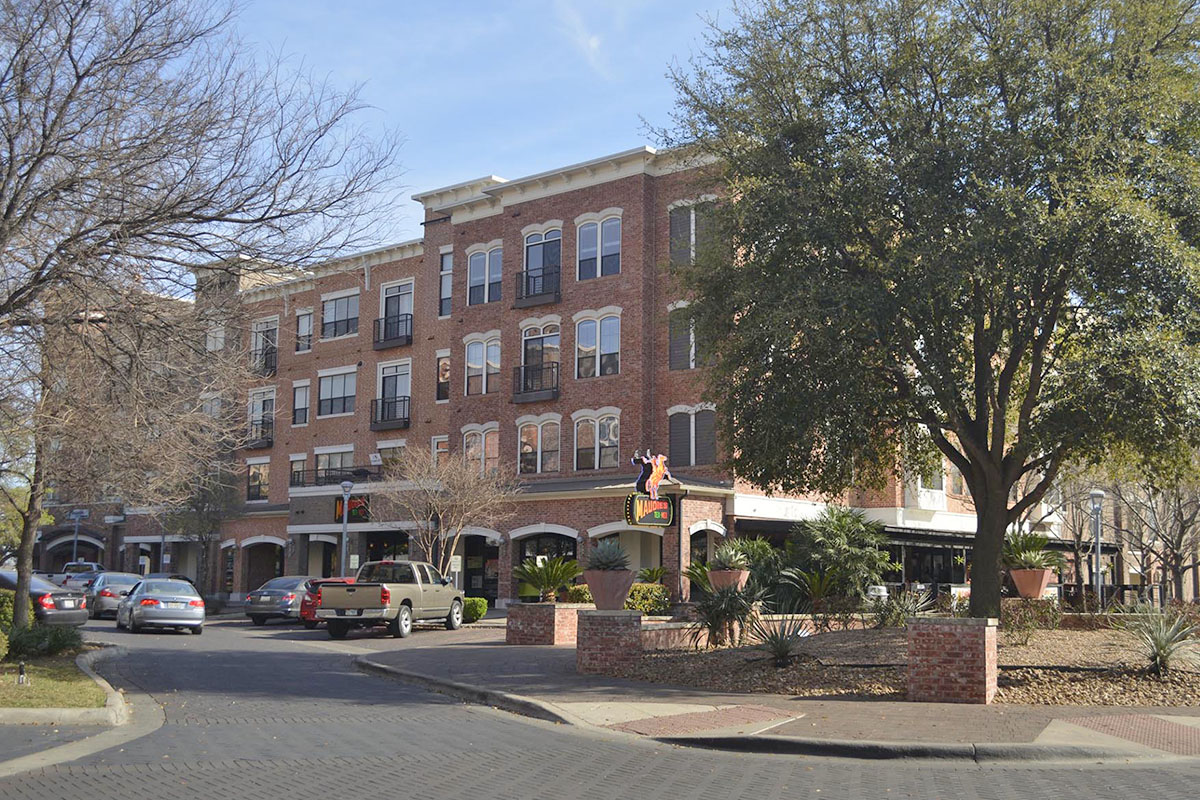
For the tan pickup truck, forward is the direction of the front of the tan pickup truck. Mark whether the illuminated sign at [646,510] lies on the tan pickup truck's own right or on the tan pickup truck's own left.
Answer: on the tan pickup truck's own right

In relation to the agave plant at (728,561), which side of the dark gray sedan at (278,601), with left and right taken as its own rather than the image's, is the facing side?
right

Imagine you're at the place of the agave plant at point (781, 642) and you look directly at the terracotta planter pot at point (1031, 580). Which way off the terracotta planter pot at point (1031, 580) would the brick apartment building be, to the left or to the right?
left

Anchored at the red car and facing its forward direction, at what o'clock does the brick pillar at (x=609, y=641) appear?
The brick pillar is roughly at 4 o'clock from the red car.

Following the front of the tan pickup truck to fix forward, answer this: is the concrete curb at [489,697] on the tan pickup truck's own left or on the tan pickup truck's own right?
on the tan pickup truck's own right

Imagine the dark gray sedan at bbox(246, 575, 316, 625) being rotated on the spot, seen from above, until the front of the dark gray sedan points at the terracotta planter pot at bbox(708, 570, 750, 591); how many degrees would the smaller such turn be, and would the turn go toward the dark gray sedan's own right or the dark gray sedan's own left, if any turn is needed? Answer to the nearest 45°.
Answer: approximately 90° to the dark gray sedan's own right

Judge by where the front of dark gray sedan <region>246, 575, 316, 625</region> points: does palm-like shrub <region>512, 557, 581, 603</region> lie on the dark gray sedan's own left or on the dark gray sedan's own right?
on the dark gray sedan's own right

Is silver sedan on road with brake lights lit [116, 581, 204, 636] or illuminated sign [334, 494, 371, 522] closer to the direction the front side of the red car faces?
the illuminated sign

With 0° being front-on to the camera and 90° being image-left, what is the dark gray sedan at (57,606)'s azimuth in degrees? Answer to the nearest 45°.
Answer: approximately 135°

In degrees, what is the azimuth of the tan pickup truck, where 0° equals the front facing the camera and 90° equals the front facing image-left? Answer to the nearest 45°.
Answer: approximately 225°

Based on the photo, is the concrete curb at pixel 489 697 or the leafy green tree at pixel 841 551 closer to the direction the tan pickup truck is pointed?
the leafy green tree
